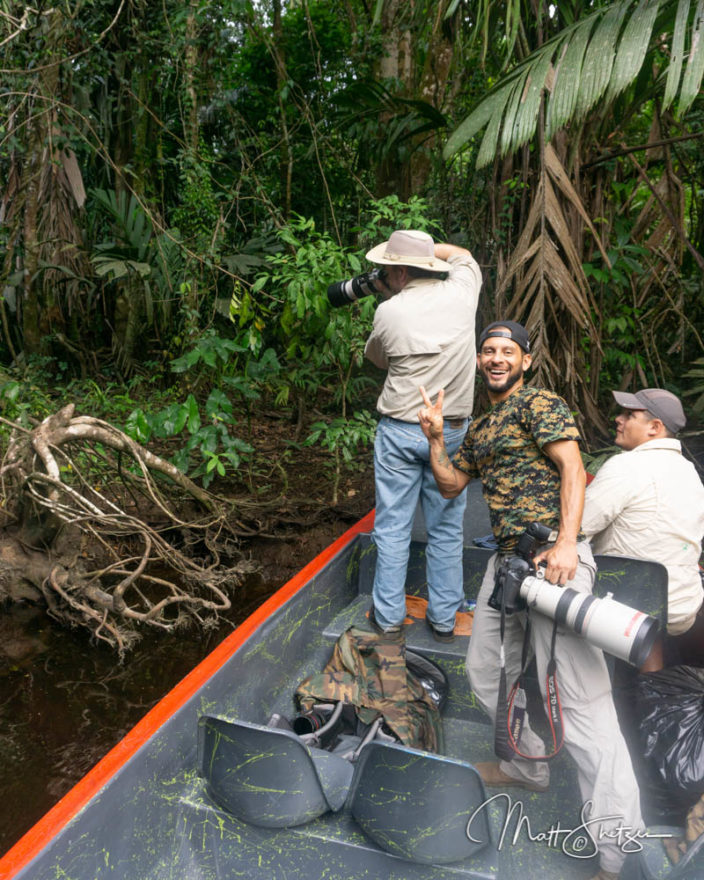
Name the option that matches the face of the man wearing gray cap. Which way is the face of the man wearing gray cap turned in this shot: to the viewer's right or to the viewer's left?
to the viewer's left

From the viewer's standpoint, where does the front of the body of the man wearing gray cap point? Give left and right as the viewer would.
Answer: facing away from the viewer and to the left of the viewer

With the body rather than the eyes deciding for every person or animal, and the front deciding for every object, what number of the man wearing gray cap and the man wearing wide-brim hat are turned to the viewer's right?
0

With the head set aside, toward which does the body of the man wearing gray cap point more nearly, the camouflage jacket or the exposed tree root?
the exposed tree root

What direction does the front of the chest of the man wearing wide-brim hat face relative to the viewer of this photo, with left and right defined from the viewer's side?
facing away from the viewer and to the left of the viewer

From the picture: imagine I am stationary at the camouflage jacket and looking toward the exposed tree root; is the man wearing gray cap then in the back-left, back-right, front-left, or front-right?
back-right

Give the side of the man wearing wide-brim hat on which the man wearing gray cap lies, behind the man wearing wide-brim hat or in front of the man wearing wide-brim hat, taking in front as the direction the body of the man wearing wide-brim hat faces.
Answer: behind

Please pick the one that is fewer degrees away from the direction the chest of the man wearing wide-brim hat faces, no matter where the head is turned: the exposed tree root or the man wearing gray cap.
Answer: the exposed tree root

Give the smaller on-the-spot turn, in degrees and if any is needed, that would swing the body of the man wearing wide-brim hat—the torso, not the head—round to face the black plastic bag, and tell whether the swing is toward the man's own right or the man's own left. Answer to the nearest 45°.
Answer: approximately 180°
